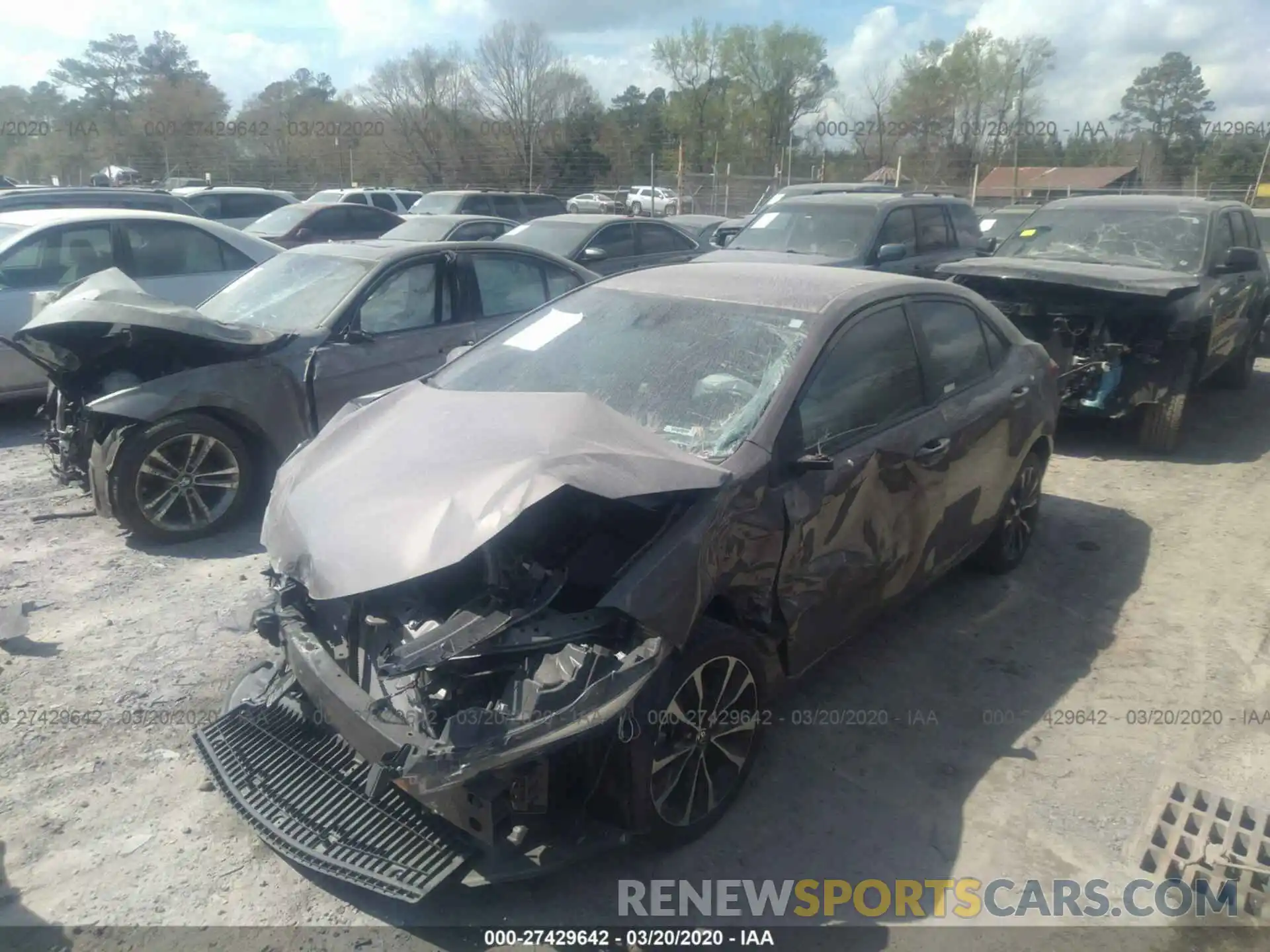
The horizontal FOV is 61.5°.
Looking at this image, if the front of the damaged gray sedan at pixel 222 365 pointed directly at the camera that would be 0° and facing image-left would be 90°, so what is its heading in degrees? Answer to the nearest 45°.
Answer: approximately 45°

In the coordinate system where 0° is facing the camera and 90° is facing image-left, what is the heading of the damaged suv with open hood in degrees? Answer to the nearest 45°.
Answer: approximately 45°

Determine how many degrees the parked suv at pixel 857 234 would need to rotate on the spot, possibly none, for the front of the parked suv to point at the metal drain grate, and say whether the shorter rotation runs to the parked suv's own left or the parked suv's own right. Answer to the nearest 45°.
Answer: approximately 45° to the parked suv's own left

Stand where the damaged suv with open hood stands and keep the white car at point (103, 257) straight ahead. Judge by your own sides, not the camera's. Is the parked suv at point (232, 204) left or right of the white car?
right

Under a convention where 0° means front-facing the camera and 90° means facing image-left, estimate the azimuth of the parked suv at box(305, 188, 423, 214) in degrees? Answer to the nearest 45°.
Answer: approximately 45°

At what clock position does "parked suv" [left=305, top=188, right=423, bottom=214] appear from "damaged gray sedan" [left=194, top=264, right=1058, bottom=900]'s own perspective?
The parked suv is roughly at 4 o'clock from the damaged gray sedan.

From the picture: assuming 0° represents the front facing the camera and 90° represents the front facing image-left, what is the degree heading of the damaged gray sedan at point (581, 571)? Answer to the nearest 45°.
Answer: approximately 45°
